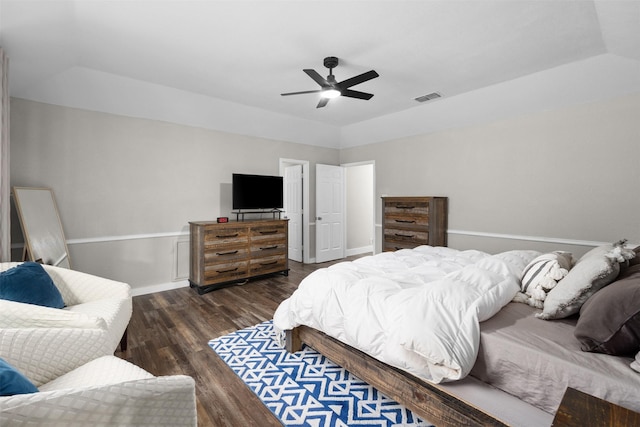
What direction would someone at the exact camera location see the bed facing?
facing away from the viewer and to the left of the viewer

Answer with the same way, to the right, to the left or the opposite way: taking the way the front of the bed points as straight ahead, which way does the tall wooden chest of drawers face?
to the left

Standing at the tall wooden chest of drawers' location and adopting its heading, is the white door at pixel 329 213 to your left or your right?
on your right

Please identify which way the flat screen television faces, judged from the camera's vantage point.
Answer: facing the viewer and to the right of the viewer

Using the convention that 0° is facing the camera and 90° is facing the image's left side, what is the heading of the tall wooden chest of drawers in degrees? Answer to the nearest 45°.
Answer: approximately 45°

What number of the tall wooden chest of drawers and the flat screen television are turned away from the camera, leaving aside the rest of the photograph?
0

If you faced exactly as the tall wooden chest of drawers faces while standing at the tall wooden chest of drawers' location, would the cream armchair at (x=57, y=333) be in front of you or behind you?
in front

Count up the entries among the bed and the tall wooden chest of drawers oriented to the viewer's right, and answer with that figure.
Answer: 0

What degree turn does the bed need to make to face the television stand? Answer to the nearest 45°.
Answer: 0° — it already faces it

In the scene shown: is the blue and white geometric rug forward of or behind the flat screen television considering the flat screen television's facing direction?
forward

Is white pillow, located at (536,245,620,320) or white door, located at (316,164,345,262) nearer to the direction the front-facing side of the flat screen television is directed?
the white pillow

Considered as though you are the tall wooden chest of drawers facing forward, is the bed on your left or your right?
on your left

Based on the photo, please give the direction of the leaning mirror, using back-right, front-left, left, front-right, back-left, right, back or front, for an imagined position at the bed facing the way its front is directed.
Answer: front-left

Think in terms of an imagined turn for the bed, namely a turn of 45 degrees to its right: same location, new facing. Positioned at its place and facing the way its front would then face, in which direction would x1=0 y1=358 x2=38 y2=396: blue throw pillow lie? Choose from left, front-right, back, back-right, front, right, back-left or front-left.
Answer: back-left
